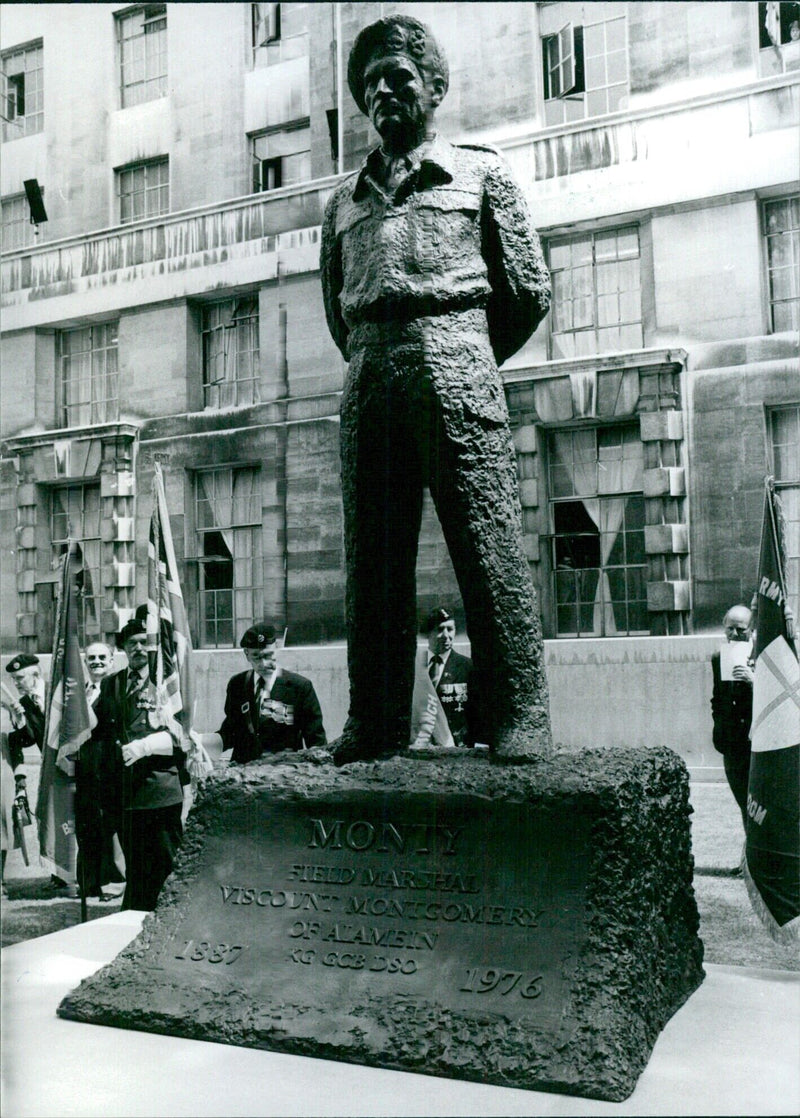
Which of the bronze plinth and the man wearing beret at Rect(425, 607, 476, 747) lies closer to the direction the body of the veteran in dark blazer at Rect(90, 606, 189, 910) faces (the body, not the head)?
the bronze plinth

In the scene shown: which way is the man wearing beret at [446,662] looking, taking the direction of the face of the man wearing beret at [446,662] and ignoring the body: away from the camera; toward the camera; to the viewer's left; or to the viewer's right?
toward the camera

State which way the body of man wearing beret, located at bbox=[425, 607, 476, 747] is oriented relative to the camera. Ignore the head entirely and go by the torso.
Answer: toward the camera

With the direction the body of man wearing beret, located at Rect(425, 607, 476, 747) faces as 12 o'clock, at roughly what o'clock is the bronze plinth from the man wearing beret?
The bronze plinth is roughly at 12 o'clock from the man wearing beret.

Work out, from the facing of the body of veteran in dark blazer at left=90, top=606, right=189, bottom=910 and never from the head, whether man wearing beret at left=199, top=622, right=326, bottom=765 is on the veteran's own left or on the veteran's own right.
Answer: on the veteran's own left

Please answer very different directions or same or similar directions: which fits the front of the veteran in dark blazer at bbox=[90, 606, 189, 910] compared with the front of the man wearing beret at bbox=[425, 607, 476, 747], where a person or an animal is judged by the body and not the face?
same or similar directions

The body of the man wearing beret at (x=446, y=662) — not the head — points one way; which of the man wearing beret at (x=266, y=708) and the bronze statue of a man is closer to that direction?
the bronze statue of a man

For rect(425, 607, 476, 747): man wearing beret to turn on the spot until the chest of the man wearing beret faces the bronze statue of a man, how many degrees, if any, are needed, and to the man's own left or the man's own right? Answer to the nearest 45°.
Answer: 0° — they already face it

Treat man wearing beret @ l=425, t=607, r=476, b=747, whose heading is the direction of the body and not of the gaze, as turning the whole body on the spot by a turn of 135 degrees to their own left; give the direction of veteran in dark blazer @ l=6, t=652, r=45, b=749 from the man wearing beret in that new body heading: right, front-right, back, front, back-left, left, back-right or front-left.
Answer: back-left

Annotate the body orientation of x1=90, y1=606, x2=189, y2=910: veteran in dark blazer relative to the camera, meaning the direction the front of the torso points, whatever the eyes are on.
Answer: toward the camera

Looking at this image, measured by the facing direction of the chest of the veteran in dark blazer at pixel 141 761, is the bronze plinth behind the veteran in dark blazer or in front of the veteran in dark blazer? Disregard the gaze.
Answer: in front

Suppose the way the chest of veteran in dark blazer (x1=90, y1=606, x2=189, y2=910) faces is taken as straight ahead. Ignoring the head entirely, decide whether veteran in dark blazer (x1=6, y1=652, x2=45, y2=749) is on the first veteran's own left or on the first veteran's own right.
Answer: on the first veteran's own right

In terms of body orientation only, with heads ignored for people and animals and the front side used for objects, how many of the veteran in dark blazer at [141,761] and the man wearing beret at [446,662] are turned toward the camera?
2
